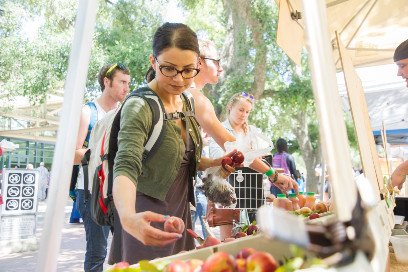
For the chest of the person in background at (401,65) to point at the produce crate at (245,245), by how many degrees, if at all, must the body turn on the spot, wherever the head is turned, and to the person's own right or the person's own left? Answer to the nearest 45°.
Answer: approximately 90° to the person's own left

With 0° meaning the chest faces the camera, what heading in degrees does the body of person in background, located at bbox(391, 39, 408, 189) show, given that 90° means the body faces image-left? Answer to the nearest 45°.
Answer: approximately 90°

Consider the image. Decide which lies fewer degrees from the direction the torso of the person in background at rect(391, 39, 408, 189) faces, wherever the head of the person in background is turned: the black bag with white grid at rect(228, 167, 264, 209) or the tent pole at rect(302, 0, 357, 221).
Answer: the black bag with white grid

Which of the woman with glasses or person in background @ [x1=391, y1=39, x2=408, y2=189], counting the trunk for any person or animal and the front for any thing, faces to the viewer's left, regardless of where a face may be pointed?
the person in background

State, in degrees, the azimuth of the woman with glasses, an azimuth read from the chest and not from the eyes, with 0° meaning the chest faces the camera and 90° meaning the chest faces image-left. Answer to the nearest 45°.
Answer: approximately 315°

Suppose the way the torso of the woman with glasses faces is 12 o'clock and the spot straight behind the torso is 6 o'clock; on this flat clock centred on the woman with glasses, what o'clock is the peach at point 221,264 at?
The peach is roughly at 1 o'clock from the woman with glasses.

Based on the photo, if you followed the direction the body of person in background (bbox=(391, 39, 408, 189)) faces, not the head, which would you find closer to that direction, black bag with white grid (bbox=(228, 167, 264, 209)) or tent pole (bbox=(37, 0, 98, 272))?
the black bag with white grid

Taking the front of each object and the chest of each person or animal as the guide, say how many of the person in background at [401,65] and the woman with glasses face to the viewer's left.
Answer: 1

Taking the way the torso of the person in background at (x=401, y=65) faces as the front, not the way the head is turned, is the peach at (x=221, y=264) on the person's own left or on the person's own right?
on the person's own left
